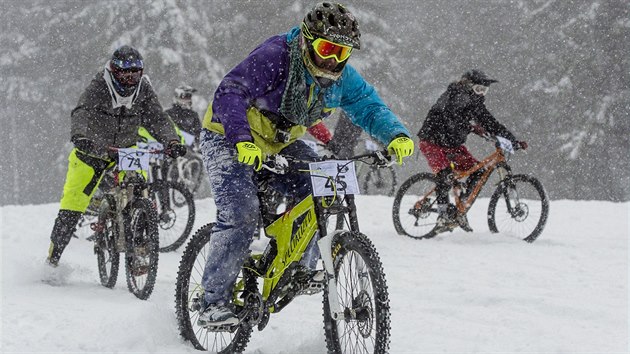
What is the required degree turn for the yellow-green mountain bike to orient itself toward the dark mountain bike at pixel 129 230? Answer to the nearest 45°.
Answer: approximately 180°

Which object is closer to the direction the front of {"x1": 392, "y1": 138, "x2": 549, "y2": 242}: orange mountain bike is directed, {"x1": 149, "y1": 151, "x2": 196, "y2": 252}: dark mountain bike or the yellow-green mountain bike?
the yellow-green mountain bike

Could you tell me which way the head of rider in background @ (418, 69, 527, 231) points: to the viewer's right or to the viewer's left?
to the viewer's right

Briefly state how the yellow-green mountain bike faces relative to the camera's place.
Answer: facing the viewer and to the right of the viewer

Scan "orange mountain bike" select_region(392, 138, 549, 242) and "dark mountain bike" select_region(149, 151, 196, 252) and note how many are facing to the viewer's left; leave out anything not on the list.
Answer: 0
